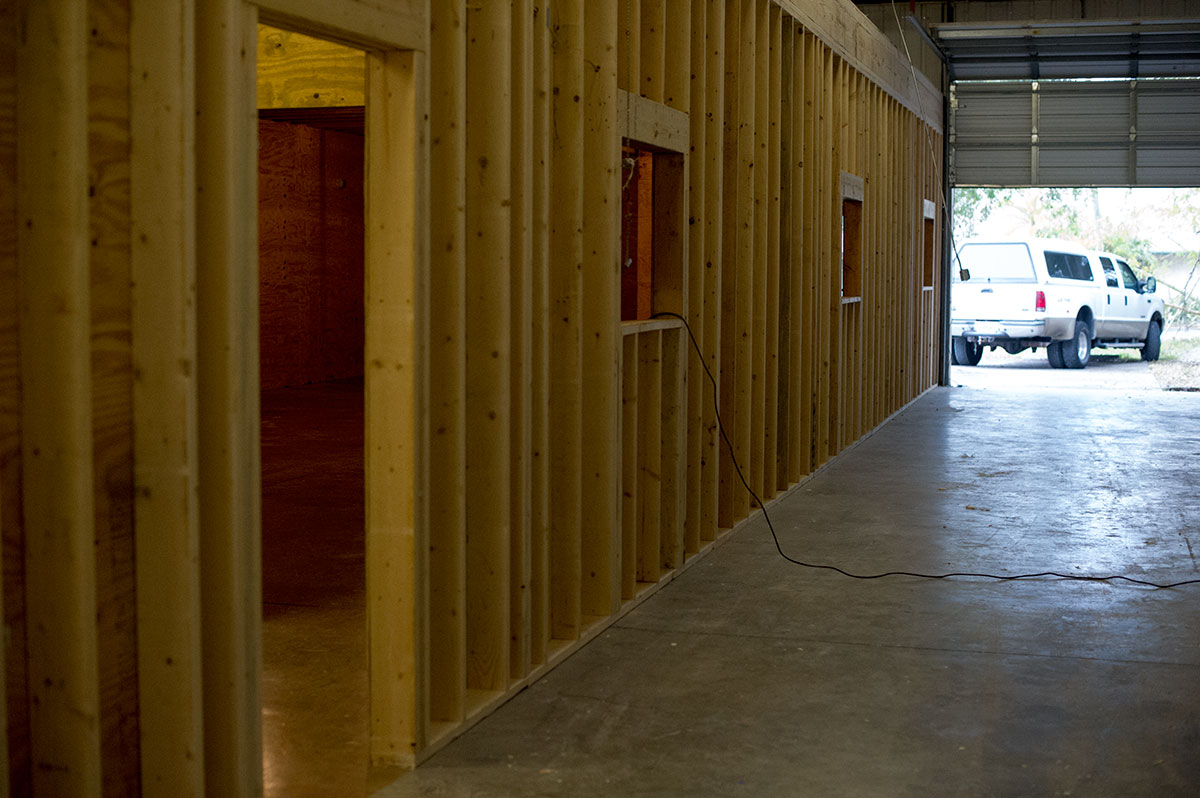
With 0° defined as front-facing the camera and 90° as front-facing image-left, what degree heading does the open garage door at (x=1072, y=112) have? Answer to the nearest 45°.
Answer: approximately 180°

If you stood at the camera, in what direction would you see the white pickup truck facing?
facing away from the viewer and to the right of the viewer

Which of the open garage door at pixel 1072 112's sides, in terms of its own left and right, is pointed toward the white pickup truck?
front

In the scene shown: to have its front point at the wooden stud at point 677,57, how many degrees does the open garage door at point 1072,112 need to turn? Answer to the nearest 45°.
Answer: approximately 180°
